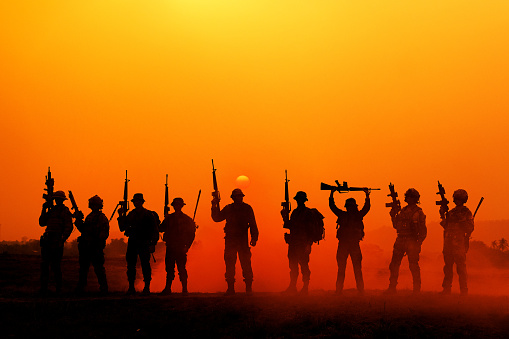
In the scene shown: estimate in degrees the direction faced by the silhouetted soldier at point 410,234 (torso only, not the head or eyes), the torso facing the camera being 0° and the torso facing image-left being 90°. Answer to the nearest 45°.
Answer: approximately 45°

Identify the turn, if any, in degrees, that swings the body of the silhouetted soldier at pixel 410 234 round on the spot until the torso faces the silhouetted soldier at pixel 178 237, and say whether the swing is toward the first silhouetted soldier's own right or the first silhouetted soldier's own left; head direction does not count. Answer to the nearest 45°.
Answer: approximately 45° to the first silhouetted soldier's own right

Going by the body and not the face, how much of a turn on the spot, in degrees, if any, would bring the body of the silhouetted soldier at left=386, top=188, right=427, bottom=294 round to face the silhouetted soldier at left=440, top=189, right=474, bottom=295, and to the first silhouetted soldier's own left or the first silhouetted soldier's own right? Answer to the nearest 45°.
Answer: approximately 135° to the first silhouetted soldier's own left

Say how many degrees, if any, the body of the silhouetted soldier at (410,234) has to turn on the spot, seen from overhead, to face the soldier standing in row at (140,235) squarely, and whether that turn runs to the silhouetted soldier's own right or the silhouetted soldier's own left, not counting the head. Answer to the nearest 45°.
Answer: approximately 45° to the silhouetted soldier's own right
